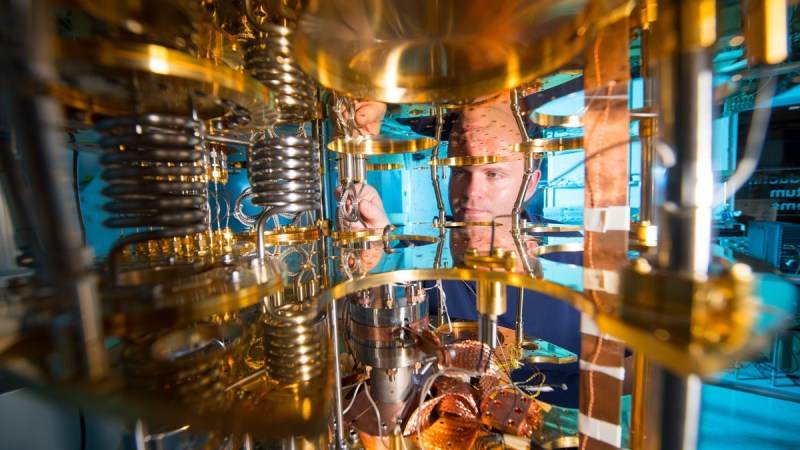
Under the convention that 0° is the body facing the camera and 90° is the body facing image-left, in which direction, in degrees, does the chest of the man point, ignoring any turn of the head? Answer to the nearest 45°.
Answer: approximately 45°
